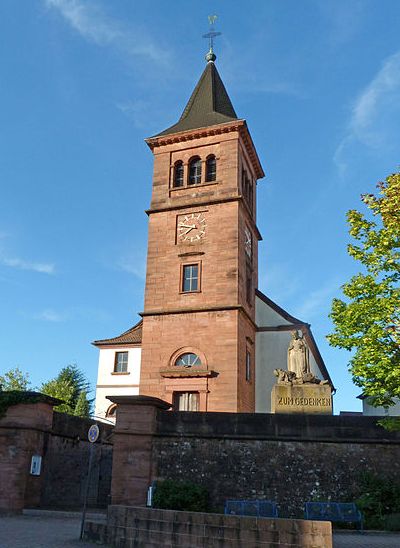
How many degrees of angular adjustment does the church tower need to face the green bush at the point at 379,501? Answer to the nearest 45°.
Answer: approximately 45° to its left

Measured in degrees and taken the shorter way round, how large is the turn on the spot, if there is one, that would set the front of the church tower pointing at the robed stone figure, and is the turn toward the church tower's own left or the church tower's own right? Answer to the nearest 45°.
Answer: approximately 45° to the church tower's own left

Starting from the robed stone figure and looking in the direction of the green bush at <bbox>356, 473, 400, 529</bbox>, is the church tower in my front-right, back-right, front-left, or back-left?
back-right

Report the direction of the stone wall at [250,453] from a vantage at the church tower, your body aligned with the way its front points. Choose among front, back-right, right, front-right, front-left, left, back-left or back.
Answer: front

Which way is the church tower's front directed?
toward the camera
